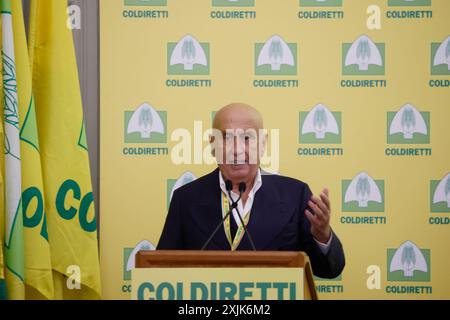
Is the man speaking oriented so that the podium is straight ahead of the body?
yes

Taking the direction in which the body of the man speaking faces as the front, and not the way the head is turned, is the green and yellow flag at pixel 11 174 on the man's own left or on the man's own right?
on the man's own right

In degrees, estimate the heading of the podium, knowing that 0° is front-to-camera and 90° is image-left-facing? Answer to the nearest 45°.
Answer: approximately 0°

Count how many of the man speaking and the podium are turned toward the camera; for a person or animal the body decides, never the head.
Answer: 2

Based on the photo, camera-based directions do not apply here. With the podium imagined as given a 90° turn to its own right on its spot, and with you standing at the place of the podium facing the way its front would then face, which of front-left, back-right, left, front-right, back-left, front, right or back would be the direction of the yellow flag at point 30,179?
front-right

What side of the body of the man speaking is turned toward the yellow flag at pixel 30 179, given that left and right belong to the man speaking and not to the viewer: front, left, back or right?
right

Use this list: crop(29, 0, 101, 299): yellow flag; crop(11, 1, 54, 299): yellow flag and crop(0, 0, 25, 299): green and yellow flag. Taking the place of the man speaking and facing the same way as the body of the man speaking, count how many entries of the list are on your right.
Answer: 3

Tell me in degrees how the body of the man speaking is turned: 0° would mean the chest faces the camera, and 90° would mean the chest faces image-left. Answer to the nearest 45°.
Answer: approximately 0°

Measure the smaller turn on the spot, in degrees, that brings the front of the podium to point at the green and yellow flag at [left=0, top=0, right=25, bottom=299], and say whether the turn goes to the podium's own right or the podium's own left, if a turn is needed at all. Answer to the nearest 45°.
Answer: approximately 135° to the podium's own right

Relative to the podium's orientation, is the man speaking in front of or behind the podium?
behind
